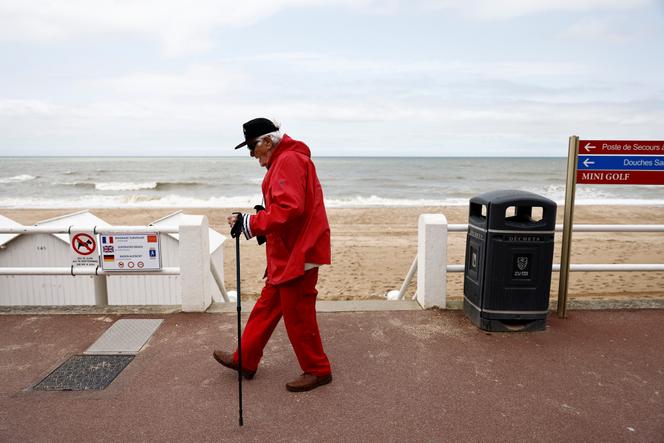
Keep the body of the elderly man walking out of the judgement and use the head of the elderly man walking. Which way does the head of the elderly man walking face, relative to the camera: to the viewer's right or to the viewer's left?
to the viewer's left

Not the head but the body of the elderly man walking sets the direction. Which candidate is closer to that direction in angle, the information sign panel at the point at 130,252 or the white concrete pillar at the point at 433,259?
the information sign panel

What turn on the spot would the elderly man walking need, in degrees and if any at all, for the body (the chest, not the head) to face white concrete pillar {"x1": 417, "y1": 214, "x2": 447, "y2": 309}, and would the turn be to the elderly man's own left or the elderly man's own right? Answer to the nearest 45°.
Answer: approximately 135° to the elderly man's own right

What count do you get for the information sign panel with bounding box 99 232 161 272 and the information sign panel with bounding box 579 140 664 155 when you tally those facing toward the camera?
2

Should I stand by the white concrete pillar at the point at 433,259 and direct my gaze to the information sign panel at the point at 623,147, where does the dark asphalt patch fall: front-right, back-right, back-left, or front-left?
back-right

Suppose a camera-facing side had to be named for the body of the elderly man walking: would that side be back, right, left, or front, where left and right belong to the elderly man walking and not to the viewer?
left

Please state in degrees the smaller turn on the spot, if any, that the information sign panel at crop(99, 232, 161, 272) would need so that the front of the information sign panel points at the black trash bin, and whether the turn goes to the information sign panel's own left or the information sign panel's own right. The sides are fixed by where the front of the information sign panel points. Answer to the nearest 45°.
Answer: approximately 45° to the information sign panel's own left

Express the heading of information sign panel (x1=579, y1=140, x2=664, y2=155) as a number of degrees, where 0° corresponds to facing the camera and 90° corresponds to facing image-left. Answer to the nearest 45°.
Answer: approximately 0°

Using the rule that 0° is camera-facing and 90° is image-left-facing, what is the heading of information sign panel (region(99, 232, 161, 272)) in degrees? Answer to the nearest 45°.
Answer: approximately 0°
